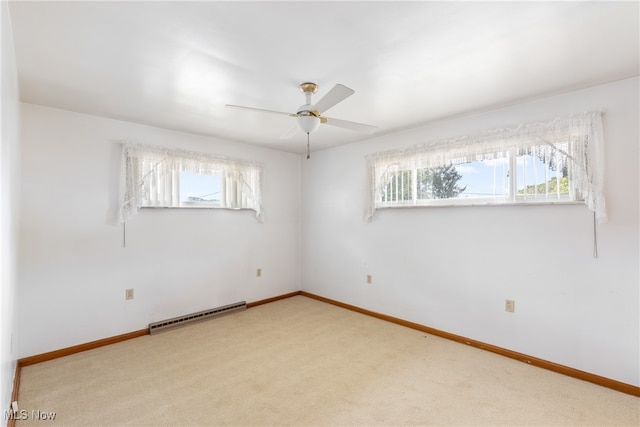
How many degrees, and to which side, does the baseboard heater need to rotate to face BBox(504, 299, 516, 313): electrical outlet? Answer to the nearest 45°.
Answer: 0° — it already faces it

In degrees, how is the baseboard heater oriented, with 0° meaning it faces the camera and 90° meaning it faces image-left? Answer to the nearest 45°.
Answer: approximately 315°
